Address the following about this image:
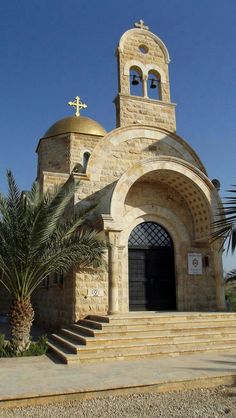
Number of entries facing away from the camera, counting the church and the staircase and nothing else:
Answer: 0

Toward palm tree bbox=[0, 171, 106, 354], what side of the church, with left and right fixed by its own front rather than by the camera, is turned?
right

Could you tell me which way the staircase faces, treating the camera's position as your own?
facing the viewer and to the right of the viewer

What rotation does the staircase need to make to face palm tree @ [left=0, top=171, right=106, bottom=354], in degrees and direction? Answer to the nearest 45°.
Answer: approximately 135° to its right
